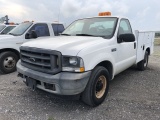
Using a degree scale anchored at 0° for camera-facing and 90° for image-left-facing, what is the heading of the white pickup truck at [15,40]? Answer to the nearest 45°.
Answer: approximately 45°

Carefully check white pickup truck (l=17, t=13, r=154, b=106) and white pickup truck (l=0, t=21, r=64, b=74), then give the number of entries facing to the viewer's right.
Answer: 0

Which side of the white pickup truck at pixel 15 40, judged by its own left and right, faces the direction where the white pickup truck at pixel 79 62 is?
left

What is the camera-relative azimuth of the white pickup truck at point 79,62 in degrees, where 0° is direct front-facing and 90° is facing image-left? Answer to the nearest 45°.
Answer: approximately 45°

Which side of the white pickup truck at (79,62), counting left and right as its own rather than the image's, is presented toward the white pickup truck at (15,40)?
right
